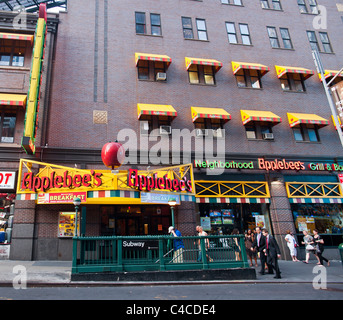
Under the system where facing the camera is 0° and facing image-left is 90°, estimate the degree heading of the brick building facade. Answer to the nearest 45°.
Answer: approximately 0°
